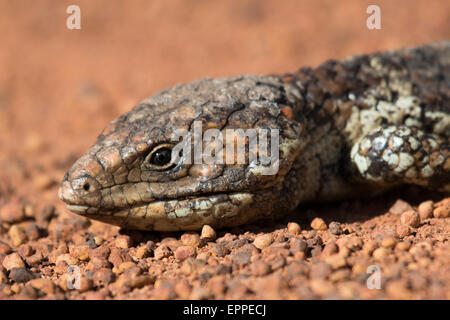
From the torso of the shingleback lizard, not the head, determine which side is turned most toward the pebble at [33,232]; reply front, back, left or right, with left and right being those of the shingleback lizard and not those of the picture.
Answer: front

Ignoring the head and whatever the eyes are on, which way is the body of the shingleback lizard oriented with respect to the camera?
to the viewer's left

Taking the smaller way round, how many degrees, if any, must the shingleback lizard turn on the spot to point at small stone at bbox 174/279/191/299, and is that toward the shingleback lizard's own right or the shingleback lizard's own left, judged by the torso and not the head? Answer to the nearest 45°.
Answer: approximately 45° to the shingleback lizard's own left

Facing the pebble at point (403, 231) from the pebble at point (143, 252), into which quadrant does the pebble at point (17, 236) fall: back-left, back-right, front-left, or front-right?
back-left

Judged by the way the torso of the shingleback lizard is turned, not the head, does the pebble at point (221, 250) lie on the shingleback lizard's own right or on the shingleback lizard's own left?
on the shingleback lizard's own left

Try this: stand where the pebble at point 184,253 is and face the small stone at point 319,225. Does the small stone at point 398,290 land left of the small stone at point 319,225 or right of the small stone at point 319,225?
right

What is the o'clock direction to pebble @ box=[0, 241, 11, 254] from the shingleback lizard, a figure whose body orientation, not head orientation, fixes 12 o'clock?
The pebble is roughly at 12 o'clock from the shingleback lizard.

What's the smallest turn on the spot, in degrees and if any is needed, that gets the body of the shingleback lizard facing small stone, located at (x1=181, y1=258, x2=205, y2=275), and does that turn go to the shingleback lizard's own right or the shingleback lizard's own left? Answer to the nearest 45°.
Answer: approximately 45° to the shingleback lizard's own left

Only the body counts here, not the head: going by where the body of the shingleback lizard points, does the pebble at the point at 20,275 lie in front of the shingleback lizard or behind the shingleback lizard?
in front

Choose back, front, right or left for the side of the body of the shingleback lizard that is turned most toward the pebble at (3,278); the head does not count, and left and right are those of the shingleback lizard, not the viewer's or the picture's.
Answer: front

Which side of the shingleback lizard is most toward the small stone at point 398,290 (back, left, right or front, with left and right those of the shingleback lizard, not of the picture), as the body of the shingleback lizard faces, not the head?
left

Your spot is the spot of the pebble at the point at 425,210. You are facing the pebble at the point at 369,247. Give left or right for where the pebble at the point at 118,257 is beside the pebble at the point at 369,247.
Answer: right
